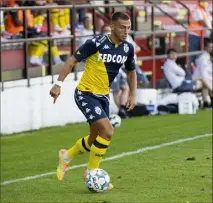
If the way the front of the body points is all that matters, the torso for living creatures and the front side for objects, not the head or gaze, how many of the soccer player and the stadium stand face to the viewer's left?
0

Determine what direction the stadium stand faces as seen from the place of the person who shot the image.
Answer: facing the viewer

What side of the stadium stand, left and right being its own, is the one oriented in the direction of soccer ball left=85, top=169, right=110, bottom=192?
front

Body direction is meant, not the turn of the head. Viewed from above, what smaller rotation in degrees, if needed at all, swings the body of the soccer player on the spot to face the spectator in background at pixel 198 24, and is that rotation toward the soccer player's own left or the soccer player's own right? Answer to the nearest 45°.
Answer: approximately 135° to the soccer player's own left

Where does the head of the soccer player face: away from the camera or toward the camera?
toward the camera

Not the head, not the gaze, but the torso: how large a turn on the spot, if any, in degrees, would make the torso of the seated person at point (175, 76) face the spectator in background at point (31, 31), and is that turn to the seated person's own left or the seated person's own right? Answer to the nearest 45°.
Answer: approximately 135° to the seated person's own right

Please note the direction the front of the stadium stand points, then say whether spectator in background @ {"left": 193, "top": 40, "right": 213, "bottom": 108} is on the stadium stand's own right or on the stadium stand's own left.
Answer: on the stadium stand's own left

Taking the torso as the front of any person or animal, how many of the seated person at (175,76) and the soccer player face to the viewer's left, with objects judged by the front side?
0
